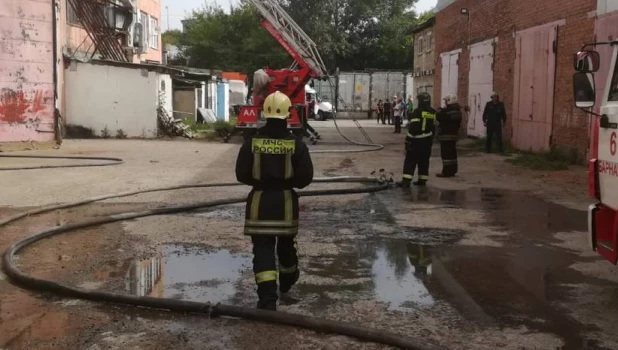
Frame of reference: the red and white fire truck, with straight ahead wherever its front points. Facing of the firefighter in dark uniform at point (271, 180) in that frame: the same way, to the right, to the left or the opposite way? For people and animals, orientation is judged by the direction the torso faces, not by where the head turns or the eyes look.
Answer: the same way

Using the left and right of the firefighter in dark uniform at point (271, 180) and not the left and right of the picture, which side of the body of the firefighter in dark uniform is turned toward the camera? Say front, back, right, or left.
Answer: back

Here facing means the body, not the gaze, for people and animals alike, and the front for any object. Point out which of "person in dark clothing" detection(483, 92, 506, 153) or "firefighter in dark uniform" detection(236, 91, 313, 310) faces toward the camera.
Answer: the person in dark clothing

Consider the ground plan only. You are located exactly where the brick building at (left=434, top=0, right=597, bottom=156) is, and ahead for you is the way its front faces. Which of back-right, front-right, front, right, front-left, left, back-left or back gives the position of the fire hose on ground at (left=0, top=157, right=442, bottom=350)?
front-left

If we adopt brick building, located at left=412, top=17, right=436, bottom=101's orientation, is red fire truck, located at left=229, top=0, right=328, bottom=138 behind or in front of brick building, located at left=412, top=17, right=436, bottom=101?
in front

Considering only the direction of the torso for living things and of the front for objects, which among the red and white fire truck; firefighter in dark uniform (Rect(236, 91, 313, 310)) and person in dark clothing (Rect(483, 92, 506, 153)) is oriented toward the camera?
the person in dark clothing

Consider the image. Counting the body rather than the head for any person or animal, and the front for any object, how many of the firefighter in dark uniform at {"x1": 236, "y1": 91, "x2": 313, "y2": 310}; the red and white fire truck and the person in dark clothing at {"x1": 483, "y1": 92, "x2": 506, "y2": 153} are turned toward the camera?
1

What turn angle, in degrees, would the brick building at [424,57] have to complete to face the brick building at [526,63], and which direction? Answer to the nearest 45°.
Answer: approximately 45° to its left

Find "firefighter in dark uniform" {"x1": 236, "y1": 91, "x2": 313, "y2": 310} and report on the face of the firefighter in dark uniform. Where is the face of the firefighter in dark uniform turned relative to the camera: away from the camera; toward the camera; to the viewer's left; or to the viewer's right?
away from the camera

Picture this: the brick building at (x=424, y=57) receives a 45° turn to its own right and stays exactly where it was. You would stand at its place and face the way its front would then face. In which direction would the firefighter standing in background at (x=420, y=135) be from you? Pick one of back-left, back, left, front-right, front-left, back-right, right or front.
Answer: left

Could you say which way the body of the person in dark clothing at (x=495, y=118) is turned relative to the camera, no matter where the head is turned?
toward the camera

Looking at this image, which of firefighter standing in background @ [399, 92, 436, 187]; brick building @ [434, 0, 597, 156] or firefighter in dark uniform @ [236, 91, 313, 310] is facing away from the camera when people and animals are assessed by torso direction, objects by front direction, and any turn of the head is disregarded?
the firefighter in dark uniform

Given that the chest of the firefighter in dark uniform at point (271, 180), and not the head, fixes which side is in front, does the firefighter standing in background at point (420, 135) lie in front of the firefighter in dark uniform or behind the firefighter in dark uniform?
in front

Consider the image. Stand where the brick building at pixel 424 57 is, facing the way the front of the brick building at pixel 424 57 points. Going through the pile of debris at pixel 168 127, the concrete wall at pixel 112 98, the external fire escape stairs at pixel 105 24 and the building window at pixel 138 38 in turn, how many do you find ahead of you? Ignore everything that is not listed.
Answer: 4
